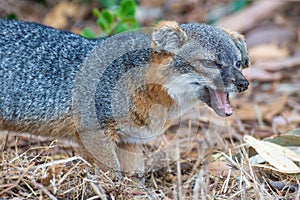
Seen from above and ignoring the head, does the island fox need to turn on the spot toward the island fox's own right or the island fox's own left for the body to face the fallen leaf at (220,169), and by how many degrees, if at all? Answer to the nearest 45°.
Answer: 0° — it already faces it

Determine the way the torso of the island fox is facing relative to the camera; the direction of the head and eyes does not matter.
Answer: to the viewer's right

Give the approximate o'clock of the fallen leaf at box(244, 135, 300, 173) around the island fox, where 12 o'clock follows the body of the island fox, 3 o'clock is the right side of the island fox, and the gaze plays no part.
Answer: The fallen leaf is roughly at 12 o'clock from the island fox.

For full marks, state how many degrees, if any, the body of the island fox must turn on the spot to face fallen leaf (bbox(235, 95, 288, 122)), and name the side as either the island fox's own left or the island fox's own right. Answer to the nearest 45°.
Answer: approximately 45° to the island fox's own left
